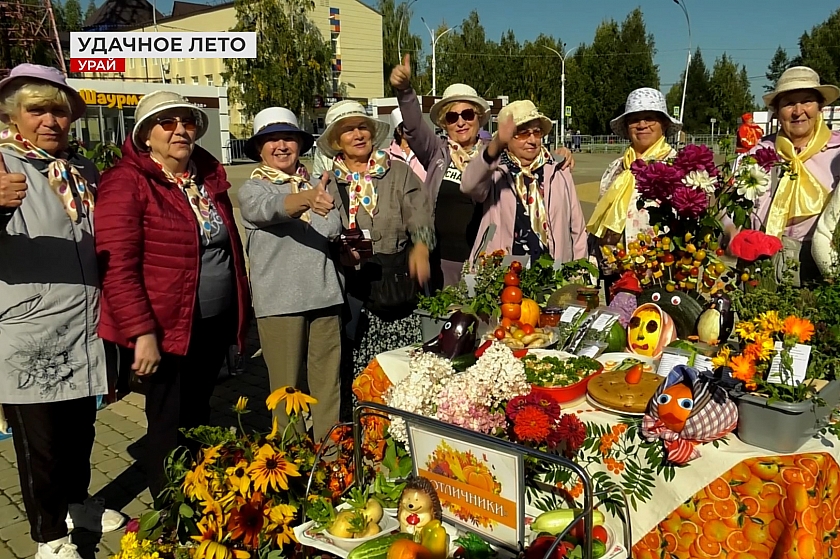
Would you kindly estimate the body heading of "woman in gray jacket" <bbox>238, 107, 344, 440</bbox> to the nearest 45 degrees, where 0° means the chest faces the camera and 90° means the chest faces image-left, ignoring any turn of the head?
approximately 0°

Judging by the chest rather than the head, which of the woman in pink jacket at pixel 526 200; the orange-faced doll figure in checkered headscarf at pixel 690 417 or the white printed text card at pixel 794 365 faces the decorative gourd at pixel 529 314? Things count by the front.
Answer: the woman in pink jacket

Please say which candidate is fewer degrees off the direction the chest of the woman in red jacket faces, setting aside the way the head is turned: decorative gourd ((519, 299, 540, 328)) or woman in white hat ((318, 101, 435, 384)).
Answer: the decorative gourd

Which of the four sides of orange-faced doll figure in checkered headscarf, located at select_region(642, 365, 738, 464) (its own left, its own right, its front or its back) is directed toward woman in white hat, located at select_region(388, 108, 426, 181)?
right

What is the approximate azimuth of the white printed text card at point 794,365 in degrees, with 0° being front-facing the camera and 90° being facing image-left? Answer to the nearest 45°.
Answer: approximately 0°

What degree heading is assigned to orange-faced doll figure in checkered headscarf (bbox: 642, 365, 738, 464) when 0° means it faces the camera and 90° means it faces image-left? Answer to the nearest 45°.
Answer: approximately 45°
